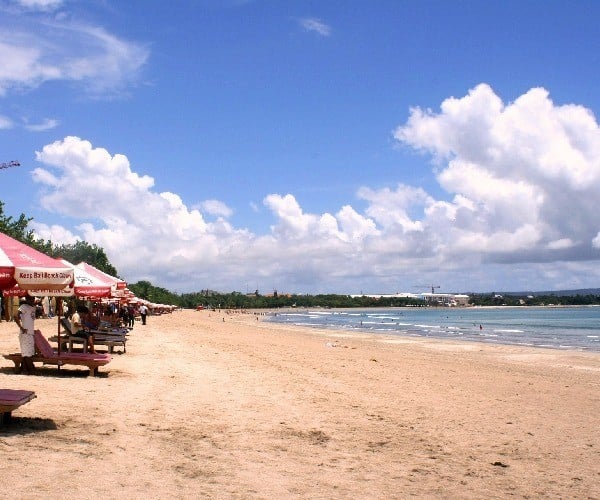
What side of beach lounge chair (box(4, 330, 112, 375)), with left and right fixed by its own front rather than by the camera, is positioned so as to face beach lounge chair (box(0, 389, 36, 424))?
right

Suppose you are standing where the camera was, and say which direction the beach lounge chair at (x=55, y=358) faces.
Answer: facing to the right of the viewer

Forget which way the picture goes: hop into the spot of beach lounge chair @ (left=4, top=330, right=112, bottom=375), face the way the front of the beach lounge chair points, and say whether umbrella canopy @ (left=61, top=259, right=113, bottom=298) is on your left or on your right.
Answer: on your left

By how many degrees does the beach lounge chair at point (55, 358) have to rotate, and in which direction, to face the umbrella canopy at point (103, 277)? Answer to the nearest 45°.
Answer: approximately 90° to its left
